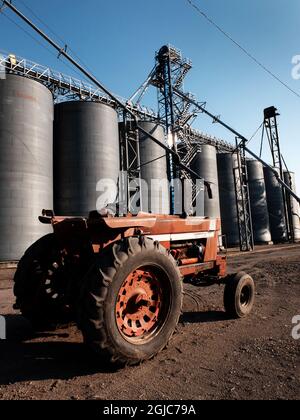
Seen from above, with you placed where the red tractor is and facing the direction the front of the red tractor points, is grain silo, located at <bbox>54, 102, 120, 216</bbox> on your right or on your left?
on your left

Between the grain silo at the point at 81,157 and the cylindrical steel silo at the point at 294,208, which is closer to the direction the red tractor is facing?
the cylindrical steel silo

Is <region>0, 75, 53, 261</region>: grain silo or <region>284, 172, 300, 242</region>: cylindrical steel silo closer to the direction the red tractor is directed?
the cylindrical steel silo

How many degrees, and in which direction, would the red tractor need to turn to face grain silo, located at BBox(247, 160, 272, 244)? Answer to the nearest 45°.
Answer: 0° — it already faces it

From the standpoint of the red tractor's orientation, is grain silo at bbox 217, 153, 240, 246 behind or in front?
in front

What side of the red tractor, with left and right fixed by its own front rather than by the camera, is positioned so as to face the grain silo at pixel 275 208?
front

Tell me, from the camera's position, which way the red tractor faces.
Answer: facing away from the viewer and to the right of the viewer

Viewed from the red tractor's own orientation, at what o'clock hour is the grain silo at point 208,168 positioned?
The grain silo is roughly at 11 o'clock from the red tractor.

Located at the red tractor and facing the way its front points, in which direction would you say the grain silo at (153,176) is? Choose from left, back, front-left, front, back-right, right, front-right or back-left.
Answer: front-left
